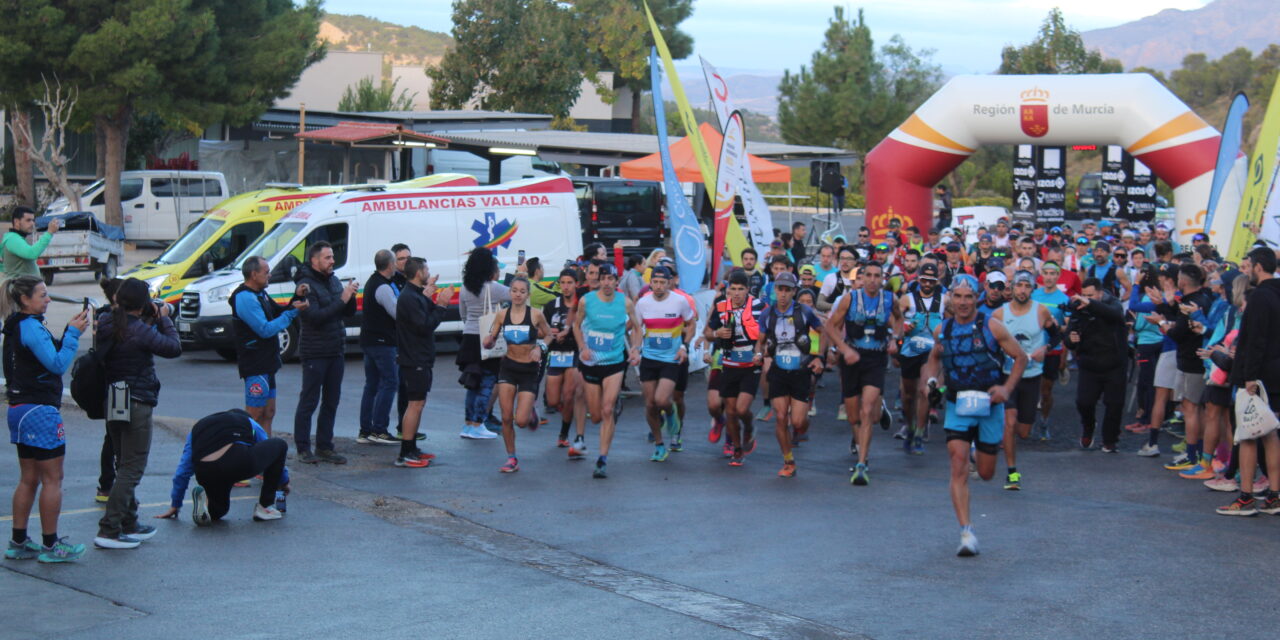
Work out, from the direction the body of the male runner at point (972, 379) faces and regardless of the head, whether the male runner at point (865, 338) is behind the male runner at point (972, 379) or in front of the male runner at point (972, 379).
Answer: behind

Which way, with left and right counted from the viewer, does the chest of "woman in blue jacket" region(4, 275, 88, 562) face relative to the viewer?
facing to the right of the viewer

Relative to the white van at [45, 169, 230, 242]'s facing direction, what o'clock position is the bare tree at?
The bare tree is roughly at 12 o'clock from the white van.

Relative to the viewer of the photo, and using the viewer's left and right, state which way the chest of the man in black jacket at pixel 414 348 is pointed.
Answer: facing to the right of the viewer

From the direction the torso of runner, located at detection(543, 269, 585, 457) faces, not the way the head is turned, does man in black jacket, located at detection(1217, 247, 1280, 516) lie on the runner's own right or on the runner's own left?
on the runner's own left

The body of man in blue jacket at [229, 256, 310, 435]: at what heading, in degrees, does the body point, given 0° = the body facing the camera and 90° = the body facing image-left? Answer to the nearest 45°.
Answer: approximately 270°
